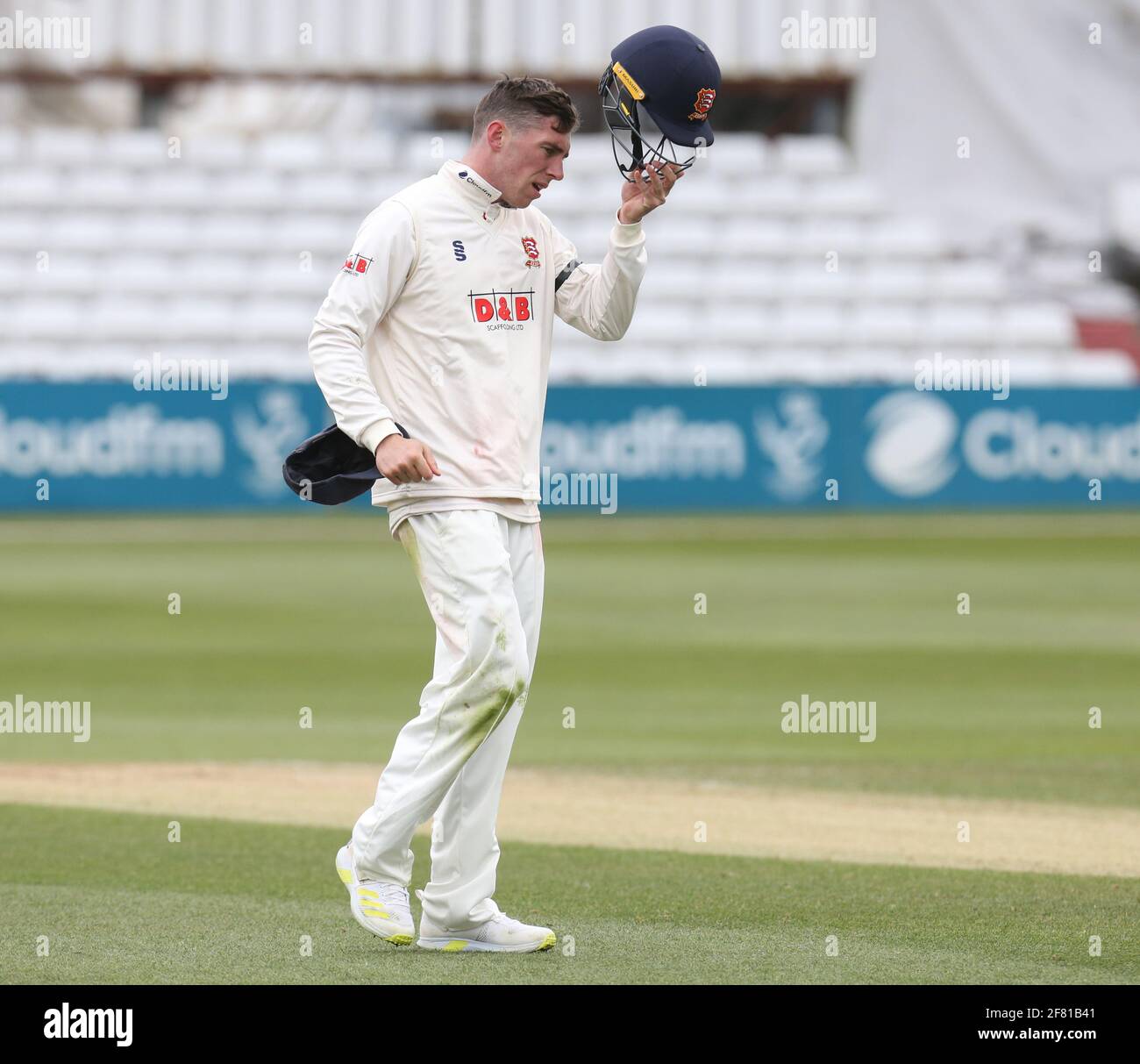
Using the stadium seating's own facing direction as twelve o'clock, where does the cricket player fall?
The cricket player is roughly at 12 o'clock from the stadium seating.

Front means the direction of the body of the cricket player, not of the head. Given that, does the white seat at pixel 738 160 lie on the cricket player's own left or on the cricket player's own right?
on the cricket player's own left

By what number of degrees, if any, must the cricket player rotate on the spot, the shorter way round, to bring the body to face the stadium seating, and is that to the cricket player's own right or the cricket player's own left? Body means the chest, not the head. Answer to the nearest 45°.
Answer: approximately 135° to the cricket player's own left

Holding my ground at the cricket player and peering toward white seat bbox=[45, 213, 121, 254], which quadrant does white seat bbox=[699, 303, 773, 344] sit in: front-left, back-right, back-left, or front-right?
front-right

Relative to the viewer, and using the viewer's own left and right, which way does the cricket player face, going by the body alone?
facing the viewer and to the right of the viewer

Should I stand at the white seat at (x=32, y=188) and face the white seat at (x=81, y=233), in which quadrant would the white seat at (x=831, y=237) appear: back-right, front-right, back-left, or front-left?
front-left

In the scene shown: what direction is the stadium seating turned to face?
toward the camera

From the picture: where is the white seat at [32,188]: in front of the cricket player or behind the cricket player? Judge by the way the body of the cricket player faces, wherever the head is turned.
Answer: behind

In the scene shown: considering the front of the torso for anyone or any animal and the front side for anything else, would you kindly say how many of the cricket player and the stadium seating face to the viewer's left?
0

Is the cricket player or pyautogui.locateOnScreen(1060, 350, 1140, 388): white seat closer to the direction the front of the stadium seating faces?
the cricket player
